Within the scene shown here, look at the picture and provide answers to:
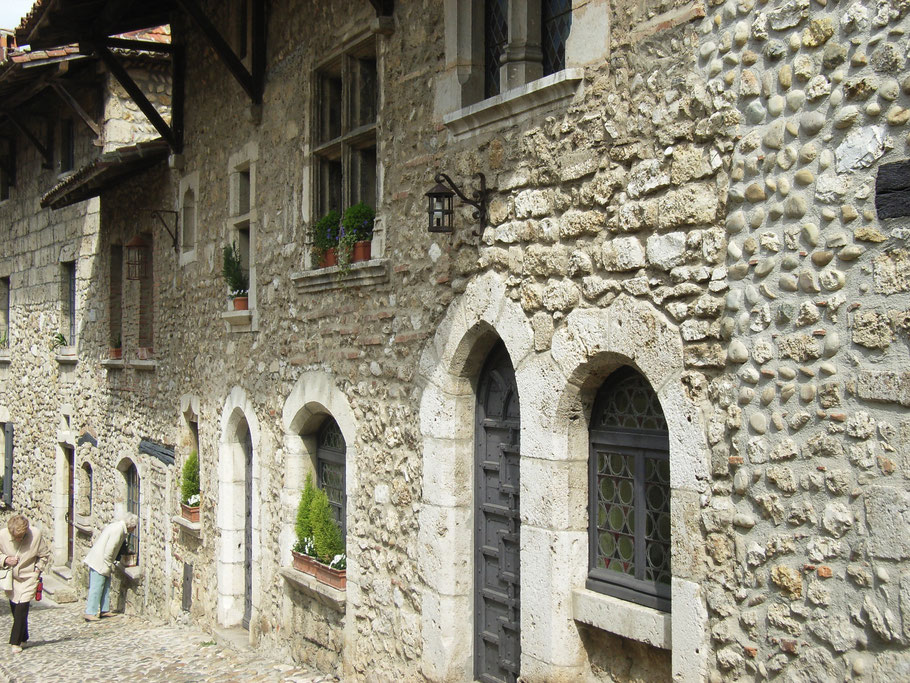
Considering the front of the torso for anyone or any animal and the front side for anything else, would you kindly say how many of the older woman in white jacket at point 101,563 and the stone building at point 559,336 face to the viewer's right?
1

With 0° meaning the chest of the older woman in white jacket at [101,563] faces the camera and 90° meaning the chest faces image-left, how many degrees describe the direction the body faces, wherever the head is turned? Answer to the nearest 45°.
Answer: approximately 270°

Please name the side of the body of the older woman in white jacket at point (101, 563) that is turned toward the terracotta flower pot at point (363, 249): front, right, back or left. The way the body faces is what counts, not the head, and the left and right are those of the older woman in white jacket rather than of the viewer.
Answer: right

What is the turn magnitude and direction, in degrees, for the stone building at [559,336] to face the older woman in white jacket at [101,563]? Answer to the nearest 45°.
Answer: approximately 90° to its right

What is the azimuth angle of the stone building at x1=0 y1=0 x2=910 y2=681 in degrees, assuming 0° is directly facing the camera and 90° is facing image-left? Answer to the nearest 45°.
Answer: approximately 45°

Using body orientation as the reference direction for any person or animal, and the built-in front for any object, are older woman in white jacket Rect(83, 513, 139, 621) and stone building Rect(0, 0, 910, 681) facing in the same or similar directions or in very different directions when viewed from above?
very different directions

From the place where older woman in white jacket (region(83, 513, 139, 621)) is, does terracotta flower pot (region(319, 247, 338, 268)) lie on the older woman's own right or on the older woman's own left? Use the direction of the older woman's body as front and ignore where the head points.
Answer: on the older woman's own right

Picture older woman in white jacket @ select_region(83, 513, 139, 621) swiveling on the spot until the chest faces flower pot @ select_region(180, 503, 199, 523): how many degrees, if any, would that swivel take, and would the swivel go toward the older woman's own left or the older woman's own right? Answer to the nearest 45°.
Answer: approximately 45° to the older woman's own right

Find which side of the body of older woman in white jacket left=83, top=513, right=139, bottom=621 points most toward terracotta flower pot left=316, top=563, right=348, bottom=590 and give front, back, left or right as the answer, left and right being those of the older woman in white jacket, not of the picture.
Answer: right
